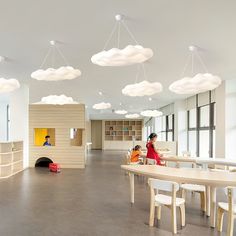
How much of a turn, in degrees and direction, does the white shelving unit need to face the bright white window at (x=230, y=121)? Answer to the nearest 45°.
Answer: approximately 45° to its left

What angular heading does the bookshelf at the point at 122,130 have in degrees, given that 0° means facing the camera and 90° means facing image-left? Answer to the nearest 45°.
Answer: approximately 0°
